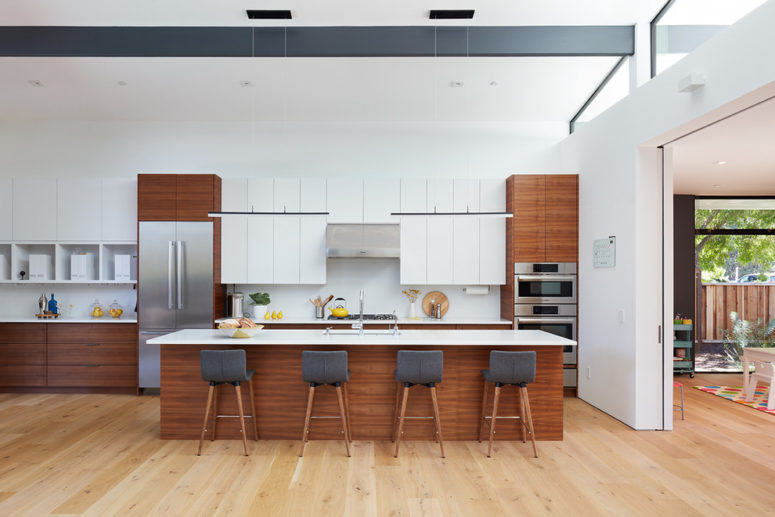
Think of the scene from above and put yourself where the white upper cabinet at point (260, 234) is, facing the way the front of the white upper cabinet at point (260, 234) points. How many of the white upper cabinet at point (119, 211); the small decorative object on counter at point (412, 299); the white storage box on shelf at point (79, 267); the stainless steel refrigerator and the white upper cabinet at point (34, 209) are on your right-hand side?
4

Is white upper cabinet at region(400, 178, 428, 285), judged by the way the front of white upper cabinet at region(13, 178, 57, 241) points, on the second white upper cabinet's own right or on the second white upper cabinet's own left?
on the second white upper cabinet's own left

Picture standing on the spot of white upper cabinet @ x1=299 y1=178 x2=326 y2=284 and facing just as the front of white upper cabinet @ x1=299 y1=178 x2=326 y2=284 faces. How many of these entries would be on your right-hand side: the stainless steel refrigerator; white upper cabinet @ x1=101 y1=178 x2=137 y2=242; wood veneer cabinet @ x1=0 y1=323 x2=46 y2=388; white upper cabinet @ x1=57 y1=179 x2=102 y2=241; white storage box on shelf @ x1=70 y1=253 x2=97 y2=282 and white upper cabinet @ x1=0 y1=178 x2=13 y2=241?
6

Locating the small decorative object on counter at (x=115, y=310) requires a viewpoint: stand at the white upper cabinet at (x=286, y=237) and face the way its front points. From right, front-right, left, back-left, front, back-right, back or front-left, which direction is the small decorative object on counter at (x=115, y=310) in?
right

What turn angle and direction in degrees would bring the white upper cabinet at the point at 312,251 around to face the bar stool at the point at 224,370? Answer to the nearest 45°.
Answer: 0° — it already faces it

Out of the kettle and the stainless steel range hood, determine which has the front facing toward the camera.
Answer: the stainless steel range hood

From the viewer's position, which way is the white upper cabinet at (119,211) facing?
facing the viewer

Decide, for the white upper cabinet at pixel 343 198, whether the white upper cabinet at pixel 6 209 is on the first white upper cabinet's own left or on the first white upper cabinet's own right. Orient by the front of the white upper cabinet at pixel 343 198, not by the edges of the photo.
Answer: on the first white upper cabinet's own right

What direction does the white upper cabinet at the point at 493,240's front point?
toward the camera

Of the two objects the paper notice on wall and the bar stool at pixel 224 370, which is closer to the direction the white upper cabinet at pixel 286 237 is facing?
the bar stool

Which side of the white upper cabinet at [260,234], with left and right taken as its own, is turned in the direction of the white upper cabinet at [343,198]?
left

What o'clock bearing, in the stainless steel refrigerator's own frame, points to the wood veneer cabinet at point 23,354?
The wood veneer cabinet is roughly at 4 o'clock from the stainless steel refrigerator.

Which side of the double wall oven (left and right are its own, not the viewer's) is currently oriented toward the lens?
front

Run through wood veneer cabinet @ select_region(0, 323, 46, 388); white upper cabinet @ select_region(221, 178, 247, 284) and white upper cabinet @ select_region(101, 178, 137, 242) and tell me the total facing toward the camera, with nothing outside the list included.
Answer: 3

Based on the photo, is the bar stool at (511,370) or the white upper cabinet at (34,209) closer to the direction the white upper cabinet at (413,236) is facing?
the bar stool

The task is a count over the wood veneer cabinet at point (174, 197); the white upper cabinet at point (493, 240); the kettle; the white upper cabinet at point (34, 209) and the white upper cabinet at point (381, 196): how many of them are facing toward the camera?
4

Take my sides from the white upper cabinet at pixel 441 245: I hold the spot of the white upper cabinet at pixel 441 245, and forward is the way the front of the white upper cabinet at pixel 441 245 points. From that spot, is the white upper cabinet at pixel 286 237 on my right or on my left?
on my right

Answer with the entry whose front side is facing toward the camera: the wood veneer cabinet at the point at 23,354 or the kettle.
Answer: the wood veneer cabinet
